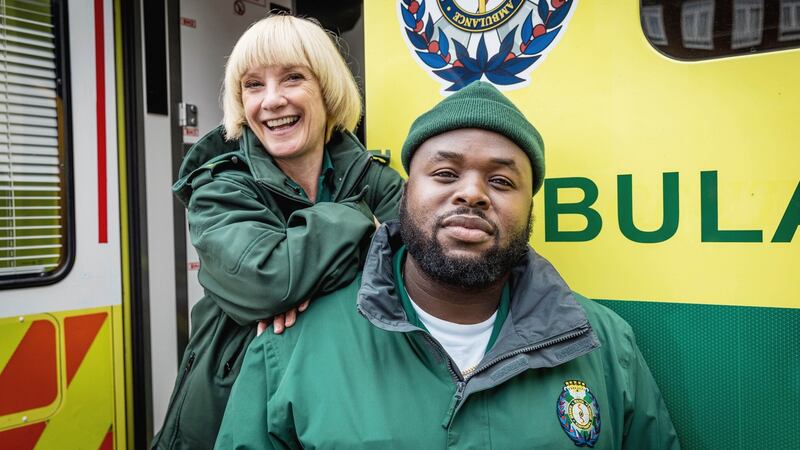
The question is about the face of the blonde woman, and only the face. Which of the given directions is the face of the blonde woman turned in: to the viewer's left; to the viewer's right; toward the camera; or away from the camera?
toward the camera

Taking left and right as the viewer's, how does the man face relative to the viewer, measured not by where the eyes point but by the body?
facing the viewer

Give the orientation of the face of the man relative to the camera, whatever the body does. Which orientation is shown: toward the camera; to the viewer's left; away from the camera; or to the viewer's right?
toward the camera

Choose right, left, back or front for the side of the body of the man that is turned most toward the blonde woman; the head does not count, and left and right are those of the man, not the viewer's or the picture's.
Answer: right
